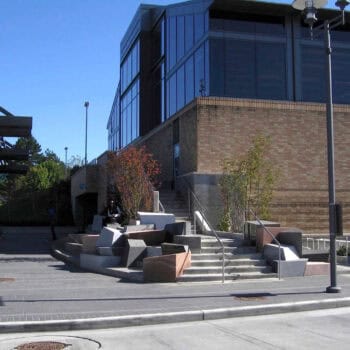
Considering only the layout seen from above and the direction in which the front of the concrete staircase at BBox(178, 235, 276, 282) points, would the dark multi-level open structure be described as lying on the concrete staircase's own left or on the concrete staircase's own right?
on the concrete staircase's own right

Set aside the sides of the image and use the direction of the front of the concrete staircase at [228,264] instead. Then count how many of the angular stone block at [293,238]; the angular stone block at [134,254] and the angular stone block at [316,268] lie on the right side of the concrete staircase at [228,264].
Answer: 1

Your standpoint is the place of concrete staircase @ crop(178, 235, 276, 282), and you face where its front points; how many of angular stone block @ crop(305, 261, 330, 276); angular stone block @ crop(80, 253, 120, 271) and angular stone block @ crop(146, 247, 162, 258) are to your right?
2

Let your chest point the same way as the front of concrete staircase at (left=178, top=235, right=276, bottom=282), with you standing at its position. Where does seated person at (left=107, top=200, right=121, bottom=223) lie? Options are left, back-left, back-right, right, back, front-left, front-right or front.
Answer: back-right

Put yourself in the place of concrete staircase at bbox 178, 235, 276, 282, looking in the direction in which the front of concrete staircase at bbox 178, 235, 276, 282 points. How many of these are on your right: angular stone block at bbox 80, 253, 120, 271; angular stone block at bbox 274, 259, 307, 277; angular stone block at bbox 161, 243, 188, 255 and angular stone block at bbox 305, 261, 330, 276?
2

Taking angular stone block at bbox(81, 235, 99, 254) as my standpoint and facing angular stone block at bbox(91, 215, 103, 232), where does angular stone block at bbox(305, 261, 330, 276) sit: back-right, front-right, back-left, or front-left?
back-right

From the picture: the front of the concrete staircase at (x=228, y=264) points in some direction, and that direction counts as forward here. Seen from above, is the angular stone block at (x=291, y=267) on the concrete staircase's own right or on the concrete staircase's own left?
on the concrete staircase's own left

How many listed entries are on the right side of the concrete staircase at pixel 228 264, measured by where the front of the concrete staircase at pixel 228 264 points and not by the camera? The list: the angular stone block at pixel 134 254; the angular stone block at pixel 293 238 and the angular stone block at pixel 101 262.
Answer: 2

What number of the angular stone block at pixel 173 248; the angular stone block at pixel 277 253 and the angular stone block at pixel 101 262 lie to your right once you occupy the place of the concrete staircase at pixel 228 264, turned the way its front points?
2

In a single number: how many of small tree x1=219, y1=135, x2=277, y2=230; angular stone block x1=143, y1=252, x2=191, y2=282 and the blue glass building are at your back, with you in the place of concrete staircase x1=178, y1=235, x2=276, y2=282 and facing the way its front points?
2

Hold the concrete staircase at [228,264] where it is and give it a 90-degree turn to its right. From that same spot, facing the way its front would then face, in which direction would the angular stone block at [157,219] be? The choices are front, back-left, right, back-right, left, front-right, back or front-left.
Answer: front-right

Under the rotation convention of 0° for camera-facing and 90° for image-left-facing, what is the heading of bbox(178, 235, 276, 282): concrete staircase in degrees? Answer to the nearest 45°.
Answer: approximately 0°

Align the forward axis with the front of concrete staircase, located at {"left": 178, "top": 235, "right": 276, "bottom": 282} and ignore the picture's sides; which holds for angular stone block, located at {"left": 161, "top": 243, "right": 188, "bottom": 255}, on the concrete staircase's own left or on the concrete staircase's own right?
on the concrete staircase's own right

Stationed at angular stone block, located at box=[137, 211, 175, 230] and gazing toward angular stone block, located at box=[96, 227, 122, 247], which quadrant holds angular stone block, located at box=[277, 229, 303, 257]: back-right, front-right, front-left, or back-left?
back-left

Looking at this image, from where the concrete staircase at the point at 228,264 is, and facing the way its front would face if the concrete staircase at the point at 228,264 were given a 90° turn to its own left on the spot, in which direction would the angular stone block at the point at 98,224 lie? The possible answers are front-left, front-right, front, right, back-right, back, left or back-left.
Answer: back-left

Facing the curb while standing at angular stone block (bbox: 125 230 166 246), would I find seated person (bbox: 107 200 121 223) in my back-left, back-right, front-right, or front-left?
back-right

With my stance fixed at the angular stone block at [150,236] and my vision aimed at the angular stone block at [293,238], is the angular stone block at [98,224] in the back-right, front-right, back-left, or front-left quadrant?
back-left
